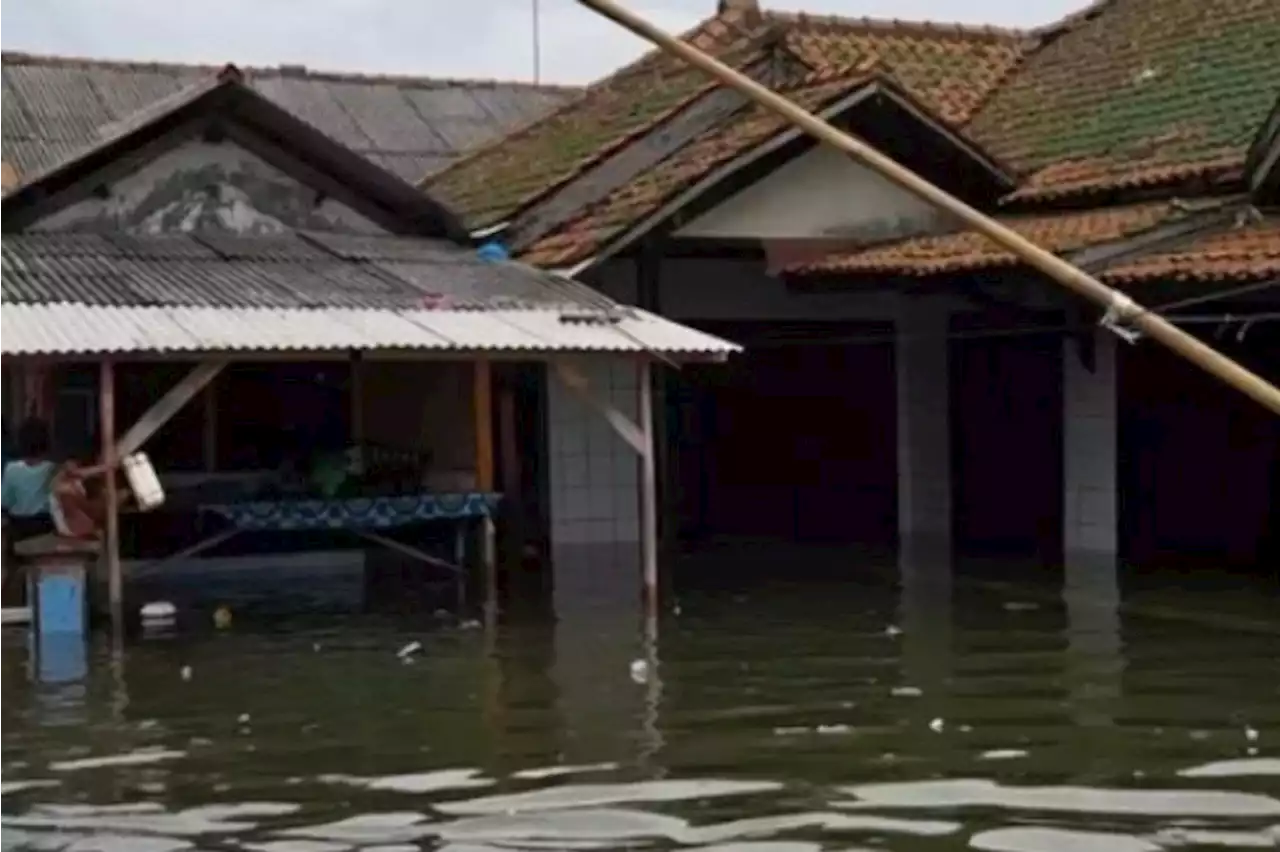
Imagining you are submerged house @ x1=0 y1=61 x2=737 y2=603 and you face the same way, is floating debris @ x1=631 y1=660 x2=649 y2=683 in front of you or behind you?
in front

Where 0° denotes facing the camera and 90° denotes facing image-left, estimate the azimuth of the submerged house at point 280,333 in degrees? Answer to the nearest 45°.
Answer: approximately 0°

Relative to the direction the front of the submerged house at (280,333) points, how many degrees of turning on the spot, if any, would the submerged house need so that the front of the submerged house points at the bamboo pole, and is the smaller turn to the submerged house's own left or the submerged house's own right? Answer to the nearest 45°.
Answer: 0° — it already faces it

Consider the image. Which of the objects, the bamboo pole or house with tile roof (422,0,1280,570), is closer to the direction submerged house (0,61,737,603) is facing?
the bamboo pole

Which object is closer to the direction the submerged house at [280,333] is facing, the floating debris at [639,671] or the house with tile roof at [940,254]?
the floating debris
